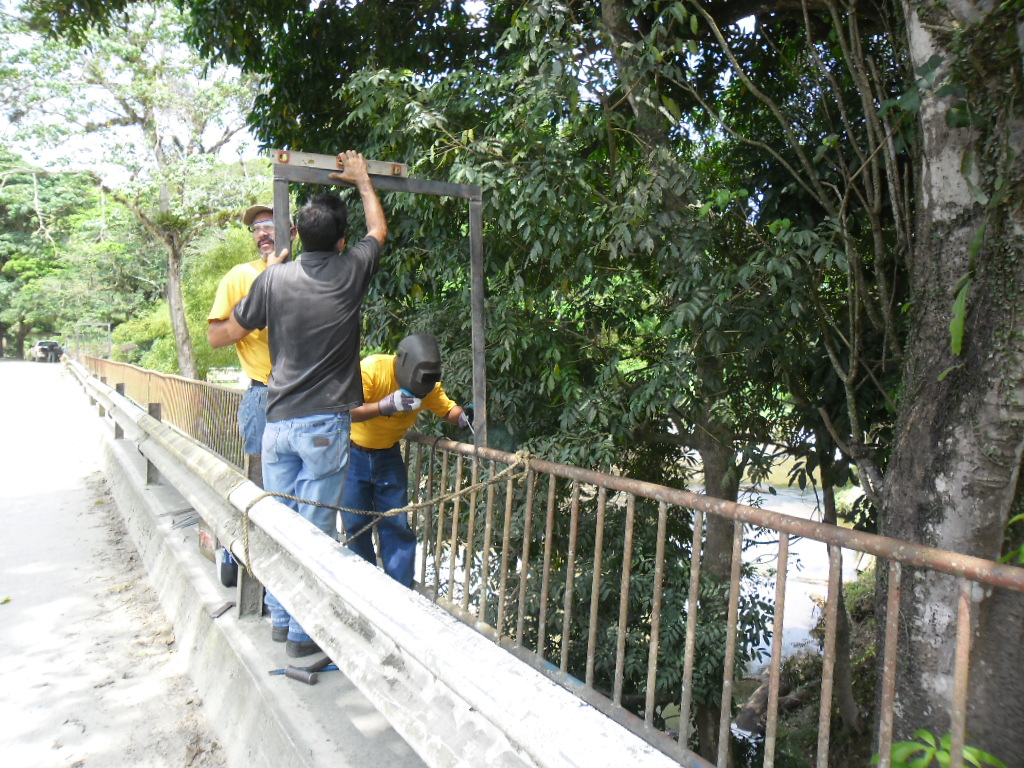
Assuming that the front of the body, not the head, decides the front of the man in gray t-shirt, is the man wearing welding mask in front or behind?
in front

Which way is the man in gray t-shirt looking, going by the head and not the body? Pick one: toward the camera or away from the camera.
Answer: away from the camera

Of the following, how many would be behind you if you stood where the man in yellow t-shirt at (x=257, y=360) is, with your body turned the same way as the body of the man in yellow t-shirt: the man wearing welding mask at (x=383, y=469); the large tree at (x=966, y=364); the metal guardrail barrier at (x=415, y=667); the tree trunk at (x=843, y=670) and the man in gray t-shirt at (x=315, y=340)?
0

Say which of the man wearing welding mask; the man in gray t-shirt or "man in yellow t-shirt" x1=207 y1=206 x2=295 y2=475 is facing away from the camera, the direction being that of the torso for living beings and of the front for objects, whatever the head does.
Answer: the man in gray t-shirt

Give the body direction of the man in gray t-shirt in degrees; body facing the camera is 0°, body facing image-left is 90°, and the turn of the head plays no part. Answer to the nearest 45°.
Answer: approximately 180°

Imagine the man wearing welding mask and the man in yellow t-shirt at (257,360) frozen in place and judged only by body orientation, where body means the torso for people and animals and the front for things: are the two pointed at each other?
no

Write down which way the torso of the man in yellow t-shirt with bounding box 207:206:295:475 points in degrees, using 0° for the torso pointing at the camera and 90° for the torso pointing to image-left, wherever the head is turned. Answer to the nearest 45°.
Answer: approximately 315°

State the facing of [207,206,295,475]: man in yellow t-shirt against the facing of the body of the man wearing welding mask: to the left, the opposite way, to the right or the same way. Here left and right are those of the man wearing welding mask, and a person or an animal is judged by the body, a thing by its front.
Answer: the same way

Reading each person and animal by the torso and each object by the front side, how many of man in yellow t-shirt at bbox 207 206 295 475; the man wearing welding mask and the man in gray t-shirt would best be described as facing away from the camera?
1

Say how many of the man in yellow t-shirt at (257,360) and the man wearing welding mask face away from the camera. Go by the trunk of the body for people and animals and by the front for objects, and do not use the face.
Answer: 0

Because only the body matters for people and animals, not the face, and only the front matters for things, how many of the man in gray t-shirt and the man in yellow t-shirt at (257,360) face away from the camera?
1

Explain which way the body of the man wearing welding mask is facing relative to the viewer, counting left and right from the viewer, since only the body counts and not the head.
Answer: facing the viewer and to the right of the viewer

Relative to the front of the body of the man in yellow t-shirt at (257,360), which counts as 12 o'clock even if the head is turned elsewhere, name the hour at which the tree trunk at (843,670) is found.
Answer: The tree trunk is roughly at 10 o'clock from the man in yellow t-shirt.

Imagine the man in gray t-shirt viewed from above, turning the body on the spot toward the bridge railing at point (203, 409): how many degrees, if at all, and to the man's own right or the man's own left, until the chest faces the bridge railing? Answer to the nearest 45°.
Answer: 0° — they already face it

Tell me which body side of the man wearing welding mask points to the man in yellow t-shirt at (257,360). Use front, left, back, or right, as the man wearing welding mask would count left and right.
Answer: back
